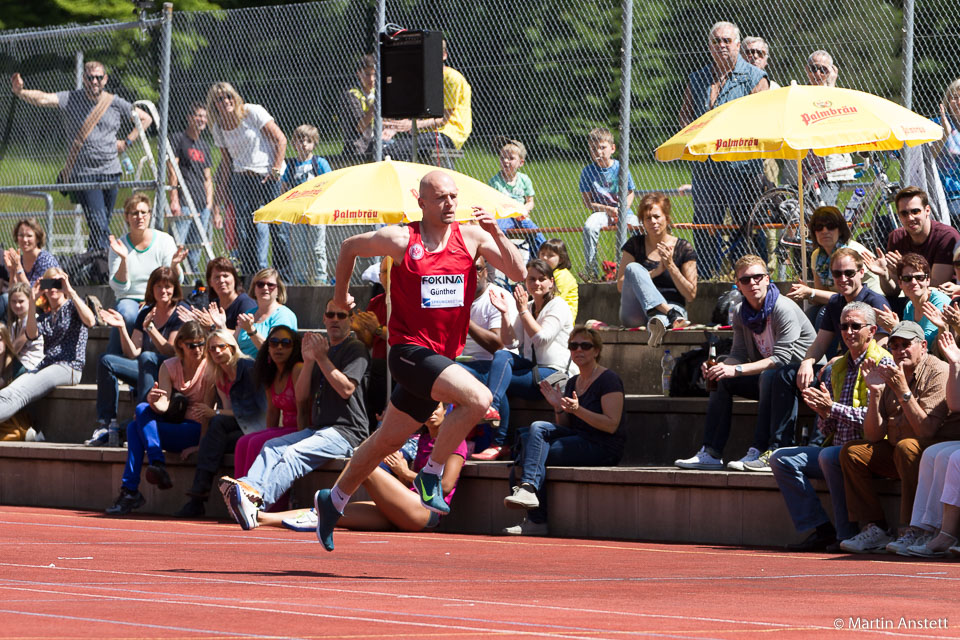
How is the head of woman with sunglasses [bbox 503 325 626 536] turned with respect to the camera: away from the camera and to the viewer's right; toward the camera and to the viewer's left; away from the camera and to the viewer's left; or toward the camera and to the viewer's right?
toward the camera and to the viewer's left

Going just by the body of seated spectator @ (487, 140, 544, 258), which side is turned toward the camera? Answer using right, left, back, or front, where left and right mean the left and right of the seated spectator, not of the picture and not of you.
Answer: front

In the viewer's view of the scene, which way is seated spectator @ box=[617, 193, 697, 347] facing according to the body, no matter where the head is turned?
toward the camera

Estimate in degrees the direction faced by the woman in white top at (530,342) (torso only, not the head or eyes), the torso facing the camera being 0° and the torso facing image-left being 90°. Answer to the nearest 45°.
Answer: approximately 45°

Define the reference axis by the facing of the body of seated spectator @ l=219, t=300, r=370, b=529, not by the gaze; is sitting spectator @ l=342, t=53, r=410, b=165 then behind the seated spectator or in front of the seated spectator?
behind

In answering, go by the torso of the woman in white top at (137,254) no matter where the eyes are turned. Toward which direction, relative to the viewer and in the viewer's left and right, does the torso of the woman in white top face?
facing the viewer

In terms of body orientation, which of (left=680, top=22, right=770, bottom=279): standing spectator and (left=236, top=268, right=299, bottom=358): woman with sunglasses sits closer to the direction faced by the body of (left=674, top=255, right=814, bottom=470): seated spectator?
the woman with sunglasses

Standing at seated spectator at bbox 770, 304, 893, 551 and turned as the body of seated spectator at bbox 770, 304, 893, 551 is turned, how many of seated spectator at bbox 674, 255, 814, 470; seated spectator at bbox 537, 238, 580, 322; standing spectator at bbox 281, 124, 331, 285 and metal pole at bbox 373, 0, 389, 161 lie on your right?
4

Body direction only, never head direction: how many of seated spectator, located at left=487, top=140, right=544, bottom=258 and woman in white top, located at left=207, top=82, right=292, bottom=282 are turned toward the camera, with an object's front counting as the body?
2

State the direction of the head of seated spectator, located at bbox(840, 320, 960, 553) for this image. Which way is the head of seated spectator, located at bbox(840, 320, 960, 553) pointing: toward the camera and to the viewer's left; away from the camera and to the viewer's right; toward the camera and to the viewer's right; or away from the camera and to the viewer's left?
toward the camera and to the viewer's left

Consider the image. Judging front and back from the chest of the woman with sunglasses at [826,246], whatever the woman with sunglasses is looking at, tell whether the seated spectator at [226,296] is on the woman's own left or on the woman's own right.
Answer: on the woman's own right

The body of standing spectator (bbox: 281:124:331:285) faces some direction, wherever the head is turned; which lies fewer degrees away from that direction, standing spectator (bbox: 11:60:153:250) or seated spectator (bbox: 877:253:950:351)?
the seated spectator

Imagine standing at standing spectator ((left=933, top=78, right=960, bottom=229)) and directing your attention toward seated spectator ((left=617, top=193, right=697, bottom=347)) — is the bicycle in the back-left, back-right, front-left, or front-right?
front-right

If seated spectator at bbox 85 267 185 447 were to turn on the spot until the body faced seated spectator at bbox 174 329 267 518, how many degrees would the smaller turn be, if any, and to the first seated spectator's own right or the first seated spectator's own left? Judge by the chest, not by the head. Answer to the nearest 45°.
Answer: approximately 90° to the first seated spectator's own left
